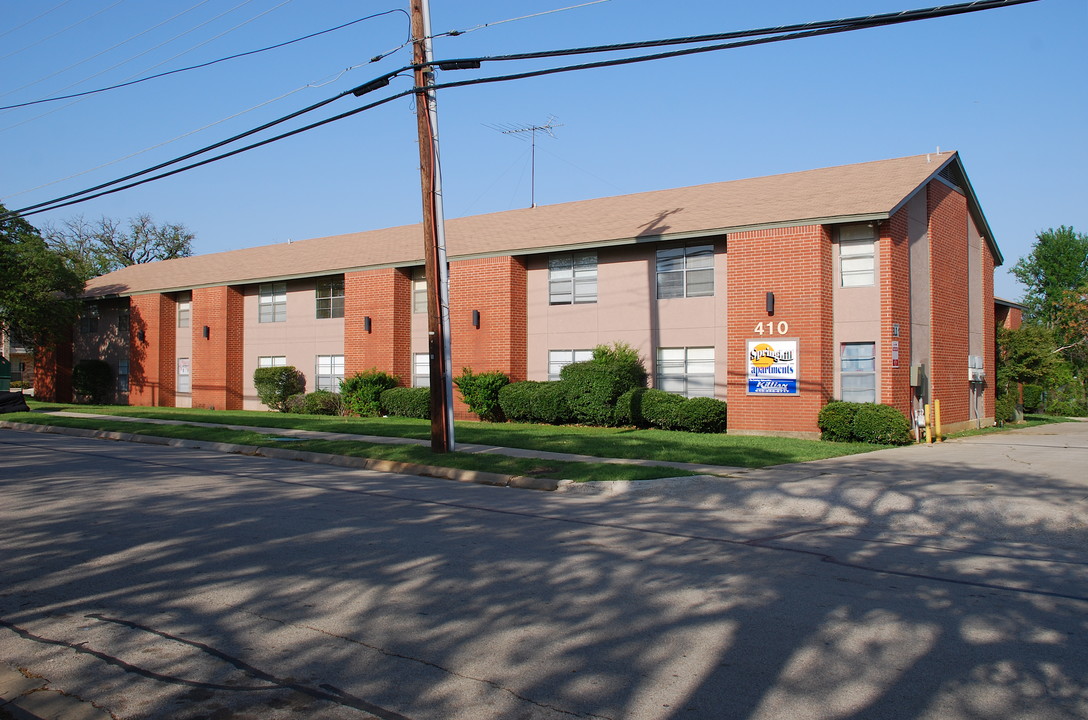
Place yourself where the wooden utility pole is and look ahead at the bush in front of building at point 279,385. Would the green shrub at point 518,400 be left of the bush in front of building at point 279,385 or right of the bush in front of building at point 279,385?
right

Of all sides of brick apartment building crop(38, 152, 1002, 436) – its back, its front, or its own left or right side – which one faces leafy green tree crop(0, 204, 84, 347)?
right

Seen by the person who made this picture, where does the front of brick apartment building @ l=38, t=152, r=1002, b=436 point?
facing the viewer and to the left of the viewer

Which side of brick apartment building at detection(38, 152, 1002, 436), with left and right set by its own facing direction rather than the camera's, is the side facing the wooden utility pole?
front

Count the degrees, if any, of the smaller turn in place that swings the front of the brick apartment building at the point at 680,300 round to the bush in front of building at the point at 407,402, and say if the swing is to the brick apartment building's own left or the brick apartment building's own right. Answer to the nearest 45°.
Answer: approximately 45° to the brick apartment building's own right

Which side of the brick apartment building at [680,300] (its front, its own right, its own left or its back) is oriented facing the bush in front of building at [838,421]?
left

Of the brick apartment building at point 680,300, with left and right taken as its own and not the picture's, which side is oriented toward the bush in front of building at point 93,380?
right

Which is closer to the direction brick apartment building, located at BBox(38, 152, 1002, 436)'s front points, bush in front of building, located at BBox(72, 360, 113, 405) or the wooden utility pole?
the wooden utility pole

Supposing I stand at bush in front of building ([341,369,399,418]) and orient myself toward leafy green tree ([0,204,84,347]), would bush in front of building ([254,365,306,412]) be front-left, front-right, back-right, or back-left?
front-right
